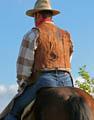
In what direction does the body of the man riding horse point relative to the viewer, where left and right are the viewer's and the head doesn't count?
facing away from the viewer and to the left of the viewer
